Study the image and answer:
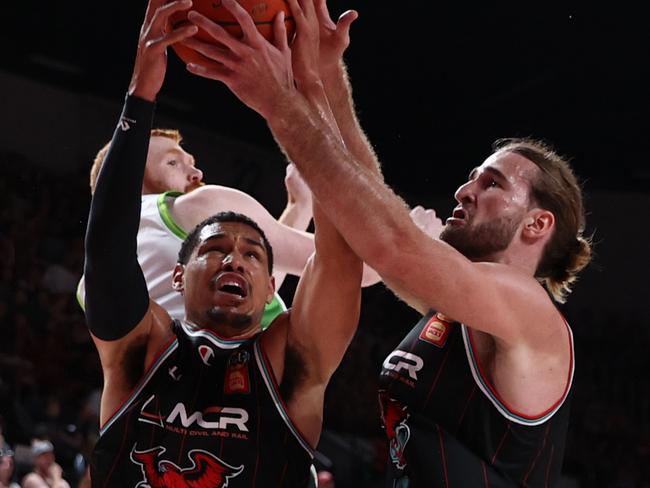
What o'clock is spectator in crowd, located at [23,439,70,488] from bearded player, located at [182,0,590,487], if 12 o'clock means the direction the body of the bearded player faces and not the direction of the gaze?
The spectator in crowd is roughly at 2 o'clock from the bearded player.

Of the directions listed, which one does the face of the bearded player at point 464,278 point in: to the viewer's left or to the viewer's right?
to the viewer's left

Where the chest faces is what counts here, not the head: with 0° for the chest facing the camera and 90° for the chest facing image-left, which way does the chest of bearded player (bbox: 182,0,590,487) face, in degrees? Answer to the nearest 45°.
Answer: approximately 90°

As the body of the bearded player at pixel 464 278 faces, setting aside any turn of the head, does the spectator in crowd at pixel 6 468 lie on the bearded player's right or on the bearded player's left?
on the bearded player's right
